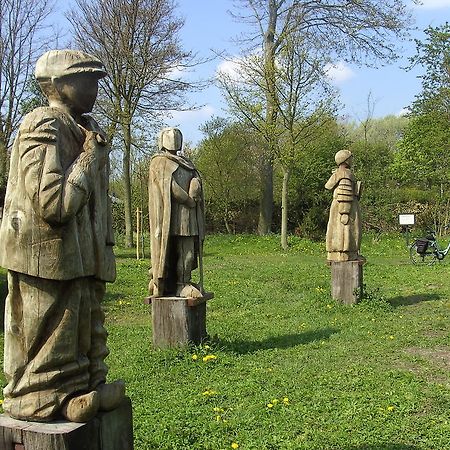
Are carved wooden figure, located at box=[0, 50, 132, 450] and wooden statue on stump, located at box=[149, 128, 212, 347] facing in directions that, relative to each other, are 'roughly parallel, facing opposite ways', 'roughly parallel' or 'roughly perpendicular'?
roughly parallel

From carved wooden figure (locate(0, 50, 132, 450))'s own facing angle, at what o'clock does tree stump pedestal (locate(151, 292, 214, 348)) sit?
The tree stump pedestal is roughly at 8 o'clock from the carved wooden figure.

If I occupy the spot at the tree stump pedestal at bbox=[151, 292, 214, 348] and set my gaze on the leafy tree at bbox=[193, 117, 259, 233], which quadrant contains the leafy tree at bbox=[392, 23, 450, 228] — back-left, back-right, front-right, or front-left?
front-right

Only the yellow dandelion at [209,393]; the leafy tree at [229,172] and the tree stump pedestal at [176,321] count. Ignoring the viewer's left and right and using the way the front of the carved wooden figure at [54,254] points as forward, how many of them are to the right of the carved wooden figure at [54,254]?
0

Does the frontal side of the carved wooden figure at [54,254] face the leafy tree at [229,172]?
no

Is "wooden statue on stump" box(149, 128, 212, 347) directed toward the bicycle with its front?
no

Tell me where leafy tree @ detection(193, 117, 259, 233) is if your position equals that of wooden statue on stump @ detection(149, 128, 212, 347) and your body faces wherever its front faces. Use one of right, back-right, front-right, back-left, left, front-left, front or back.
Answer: back-left

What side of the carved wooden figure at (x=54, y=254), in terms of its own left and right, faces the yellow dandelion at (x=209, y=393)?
left

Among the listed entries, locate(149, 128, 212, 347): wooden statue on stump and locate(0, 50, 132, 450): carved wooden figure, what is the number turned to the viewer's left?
0

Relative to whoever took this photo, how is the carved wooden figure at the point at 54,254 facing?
facing the viewer and to the right of the viewer

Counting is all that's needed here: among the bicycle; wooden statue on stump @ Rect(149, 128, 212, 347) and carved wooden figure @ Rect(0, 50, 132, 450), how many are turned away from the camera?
0

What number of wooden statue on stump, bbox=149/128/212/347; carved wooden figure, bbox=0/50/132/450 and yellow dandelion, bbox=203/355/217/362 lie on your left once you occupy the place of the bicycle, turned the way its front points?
0

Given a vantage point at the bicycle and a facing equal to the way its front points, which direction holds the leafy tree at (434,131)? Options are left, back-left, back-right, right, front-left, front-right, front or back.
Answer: left

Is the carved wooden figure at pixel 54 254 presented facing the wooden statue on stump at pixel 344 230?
no

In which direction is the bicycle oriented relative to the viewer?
to the viewer's right

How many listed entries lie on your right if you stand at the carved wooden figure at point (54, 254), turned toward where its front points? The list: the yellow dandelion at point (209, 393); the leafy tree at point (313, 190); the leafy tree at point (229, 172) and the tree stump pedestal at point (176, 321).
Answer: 0
